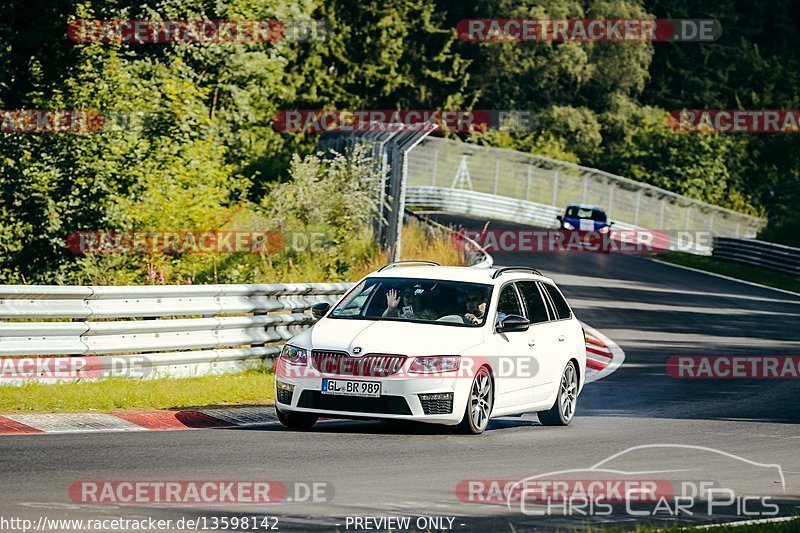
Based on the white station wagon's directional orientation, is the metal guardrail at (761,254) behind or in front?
behind

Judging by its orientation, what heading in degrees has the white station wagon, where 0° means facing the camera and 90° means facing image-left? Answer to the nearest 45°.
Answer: approximately 45°

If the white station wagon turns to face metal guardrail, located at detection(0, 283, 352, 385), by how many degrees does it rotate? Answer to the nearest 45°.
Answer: approximately 90° to its right
